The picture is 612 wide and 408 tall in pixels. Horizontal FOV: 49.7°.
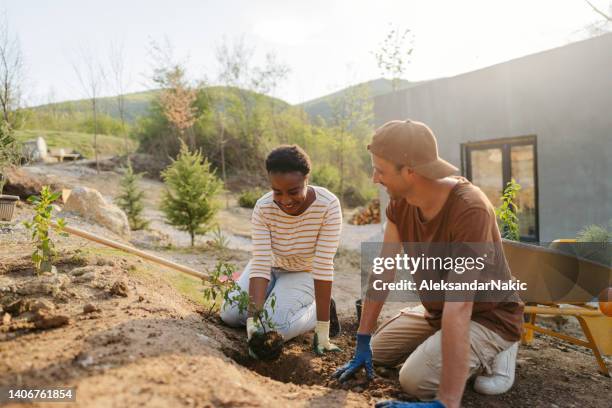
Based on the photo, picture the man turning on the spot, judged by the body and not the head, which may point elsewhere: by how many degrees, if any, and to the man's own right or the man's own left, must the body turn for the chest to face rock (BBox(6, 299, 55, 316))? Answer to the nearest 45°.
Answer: approximately 45° to the man's own right

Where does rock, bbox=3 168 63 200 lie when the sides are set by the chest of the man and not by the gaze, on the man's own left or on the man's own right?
on the man's own right

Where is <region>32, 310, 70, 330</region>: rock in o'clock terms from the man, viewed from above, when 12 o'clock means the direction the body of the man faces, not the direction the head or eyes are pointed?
The rock is roughly at 1 o'clock from the man.

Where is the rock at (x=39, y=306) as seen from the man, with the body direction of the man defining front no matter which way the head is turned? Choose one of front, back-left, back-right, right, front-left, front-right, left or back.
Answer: front-right

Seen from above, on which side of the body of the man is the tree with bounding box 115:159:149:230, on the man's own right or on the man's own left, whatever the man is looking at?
on the man's own right

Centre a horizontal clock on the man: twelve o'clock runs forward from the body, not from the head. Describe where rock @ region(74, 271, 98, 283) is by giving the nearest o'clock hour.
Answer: The rock is roughly at 2 o'clock from the man.

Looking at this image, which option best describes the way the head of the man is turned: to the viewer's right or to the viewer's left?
to the viewer's left

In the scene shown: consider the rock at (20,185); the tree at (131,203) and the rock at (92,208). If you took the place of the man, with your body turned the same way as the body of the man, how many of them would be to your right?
3

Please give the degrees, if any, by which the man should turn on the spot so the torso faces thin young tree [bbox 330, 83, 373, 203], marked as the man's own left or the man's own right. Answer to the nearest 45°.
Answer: approximately 135° to the man's own right

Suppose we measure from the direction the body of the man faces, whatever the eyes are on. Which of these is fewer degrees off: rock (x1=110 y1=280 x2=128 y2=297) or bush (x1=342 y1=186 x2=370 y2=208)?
the rock

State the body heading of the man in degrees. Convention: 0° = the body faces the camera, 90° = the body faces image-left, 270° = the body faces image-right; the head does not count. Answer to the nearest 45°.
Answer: approximately 45°

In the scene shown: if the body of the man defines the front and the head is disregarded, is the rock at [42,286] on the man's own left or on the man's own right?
on the man's own right
